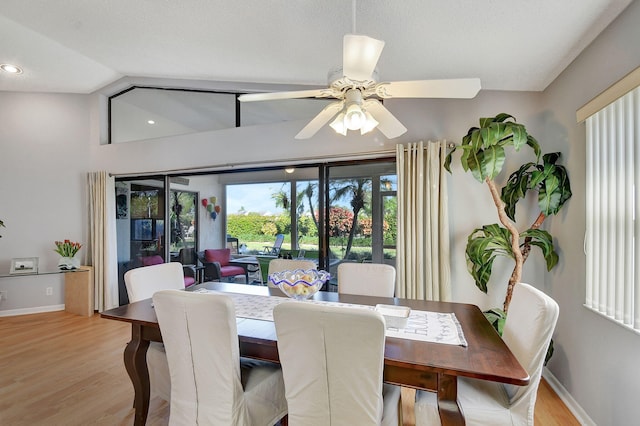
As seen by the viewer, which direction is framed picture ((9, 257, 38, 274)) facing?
toward the camera

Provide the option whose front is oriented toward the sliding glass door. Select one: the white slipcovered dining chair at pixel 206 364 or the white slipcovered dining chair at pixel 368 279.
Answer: the white slipcovered dining chair at pixel 206 364

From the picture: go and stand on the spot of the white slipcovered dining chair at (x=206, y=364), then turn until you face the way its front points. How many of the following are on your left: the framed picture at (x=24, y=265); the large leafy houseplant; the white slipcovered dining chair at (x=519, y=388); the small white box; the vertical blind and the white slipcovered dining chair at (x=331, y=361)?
1

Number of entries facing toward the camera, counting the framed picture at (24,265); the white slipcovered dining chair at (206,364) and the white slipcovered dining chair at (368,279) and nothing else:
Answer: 2

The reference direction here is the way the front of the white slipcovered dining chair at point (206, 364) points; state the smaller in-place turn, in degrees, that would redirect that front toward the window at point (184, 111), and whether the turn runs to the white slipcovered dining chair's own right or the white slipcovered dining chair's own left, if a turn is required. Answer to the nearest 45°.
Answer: approximately 45° to the white slipcovered dining chair's own left

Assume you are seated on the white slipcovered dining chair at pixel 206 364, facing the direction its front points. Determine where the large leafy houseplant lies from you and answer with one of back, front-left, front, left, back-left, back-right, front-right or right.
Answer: front-right

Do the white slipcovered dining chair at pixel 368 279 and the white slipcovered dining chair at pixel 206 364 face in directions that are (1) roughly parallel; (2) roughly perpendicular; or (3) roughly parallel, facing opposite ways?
roughly parallel, facing opposite ways

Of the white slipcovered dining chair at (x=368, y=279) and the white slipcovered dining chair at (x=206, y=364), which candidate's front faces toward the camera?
the white slipcovered dining chair at (x=368, y=279)

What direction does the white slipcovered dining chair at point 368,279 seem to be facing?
toward the camera

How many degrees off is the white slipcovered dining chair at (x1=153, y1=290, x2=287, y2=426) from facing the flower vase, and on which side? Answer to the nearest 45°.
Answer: approximately 90° to its left

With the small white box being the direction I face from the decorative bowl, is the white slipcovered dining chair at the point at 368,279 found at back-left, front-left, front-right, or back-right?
front-left

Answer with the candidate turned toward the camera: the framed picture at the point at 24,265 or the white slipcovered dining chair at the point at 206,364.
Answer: the framed picture

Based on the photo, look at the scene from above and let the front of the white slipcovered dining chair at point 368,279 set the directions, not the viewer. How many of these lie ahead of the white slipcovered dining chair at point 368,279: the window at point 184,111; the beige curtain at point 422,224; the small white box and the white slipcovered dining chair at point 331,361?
2

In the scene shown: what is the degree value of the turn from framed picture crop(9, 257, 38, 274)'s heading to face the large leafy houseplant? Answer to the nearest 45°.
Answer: approximately 45° to its left

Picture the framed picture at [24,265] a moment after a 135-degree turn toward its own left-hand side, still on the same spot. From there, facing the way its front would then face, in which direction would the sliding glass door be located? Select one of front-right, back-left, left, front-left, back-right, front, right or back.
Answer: right

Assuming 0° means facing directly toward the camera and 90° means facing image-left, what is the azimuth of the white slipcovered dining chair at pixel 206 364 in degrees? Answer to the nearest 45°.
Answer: approximately 225°

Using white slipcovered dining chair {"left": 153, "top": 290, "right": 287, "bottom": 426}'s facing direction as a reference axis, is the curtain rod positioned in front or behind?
in front

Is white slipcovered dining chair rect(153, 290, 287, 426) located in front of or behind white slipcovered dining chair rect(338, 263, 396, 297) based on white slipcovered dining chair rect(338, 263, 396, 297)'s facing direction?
in front
